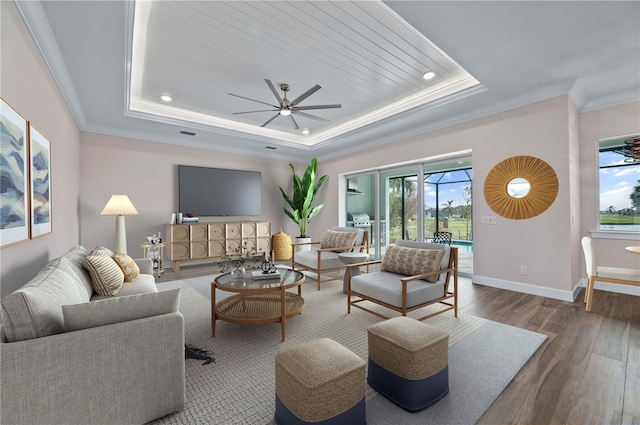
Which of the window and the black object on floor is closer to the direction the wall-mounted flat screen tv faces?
the black object on floor

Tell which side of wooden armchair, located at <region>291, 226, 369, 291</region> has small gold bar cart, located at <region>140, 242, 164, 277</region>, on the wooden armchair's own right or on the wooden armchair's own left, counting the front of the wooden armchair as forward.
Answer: on the wooden armchair's own right

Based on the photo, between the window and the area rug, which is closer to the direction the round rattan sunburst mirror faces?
the area rug

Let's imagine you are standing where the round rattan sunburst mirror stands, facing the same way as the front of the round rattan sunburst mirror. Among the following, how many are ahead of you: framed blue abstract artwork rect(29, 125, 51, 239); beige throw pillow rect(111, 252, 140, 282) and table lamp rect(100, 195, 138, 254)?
3

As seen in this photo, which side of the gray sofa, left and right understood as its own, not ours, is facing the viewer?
right

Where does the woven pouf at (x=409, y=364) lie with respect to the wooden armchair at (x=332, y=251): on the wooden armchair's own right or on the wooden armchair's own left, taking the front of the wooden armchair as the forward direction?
on the wooden armchair's own left

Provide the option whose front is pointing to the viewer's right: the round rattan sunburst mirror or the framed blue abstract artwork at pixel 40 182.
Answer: the framed blue abstract artwork

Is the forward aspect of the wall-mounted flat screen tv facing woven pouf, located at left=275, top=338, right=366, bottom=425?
yes

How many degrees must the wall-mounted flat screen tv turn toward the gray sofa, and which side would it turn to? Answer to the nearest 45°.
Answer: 0° — it already faces it

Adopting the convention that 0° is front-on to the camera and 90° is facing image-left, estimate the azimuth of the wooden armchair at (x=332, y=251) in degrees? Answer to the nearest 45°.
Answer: approximately 45°

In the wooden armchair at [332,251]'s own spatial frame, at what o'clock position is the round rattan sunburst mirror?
The round rattan sunburst mirror is roughly at 8 o'clock from the wooden armchair.

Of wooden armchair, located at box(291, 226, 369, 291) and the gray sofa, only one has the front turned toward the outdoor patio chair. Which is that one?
the gray sofa

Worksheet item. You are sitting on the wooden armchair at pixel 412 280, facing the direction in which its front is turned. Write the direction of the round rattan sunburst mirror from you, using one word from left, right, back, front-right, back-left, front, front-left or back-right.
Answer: back
